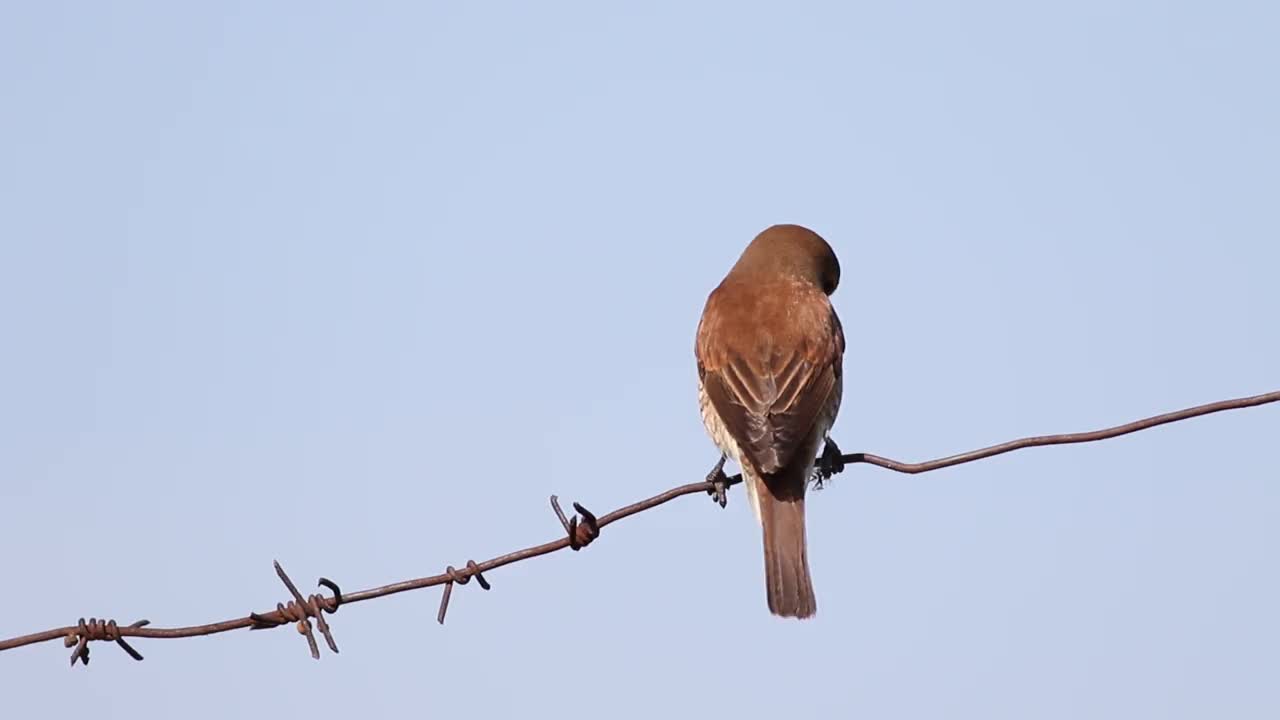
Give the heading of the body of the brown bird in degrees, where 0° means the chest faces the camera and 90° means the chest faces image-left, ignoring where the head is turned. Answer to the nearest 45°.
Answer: approximately 180°
